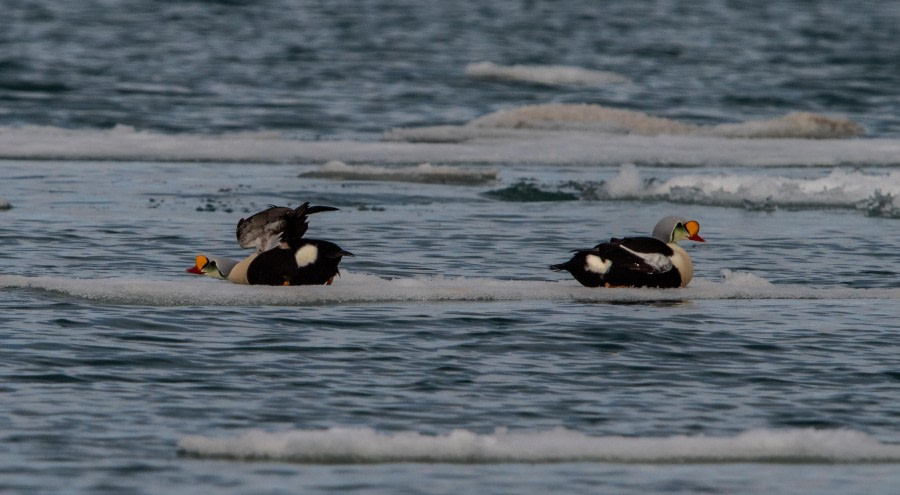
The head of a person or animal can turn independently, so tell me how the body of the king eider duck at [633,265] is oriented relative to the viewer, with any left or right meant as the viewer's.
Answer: facing to the right of the viewer

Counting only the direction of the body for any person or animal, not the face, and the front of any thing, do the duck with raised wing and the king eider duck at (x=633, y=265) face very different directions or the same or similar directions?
very different directions

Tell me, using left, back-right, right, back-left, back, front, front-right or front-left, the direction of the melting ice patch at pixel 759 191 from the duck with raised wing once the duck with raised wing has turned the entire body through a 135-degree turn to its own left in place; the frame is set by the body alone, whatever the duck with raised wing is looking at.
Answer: left

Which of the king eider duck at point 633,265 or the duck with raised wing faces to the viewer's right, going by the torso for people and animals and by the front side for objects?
the king eider duck

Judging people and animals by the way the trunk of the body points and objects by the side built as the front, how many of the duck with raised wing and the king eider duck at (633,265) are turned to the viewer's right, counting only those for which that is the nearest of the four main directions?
1

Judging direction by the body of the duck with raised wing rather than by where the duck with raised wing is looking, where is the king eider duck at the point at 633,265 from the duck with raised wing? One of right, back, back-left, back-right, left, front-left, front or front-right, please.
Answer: back

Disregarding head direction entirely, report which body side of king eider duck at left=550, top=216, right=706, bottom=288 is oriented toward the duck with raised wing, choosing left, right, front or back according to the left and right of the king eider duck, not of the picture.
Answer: back

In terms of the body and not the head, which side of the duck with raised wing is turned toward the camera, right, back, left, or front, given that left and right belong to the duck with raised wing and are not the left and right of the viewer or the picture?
left
